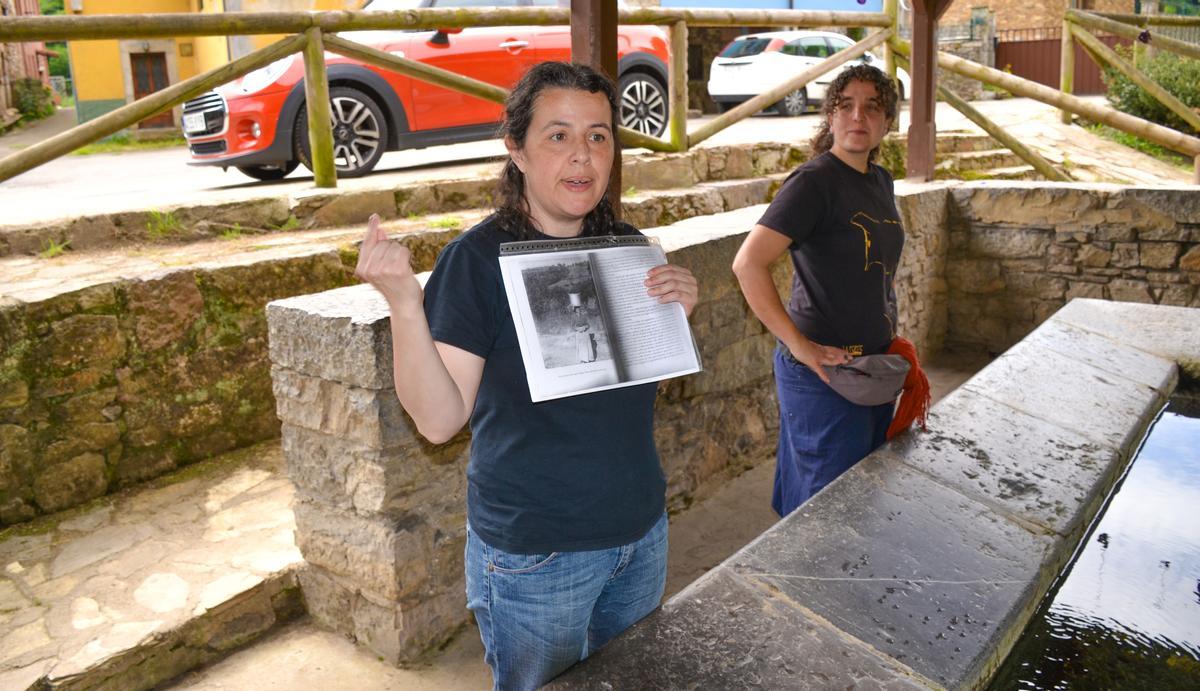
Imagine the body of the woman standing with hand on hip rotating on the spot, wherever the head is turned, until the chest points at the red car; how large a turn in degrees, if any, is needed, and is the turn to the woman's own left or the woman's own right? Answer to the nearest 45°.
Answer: approximately 180°

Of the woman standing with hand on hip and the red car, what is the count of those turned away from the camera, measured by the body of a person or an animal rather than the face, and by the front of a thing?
0

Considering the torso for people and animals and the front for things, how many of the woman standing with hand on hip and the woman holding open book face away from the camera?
0

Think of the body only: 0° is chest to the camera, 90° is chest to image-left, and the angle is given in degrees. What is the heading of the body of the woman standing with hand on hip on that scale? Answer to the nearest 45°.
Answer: approximately 315°

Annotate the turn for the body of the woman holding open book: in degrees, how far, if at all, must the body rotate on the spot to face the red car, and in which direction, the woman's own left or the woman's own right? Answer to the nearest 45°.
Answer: approximately 135° to the woman's own left

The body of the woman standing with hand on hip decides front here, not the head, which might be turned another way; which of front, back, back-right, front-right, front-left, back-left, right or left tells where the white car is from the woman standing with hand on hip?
back-left

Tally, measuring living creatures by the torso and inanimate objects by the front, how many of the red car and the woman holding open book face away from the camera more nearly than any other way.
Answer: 0

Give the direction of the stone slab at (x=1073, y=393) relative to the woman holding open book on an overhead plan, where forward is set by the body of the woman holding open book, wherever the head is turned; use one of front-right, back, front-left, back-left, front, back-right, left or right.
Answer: left

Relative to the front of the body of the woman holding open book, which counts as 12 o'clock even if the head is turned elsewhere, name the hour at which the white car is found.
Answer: The white car is roughly at 8 o'clock from the woman holding open book.

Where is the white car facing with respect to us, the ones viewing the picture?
facing away from the viewer and to the right of the viewer

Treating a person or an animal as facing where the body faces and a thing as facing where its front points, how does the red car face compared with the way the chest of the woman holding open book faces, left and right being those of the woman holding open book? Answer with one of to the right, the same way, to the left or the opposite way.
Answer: to the right

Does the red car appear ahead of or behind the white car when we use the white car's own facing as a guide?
behind

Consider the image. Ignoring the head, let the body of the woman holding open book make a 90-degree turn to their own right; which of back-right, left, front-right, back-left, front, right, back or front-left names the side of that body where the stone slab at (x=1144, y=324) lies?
back

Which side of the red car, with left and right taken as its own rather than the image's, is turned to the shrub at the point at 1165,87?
back

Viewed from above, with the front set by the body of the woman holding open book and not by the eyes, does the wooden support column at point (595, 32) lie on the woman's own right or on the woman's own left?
on the woman's own left
